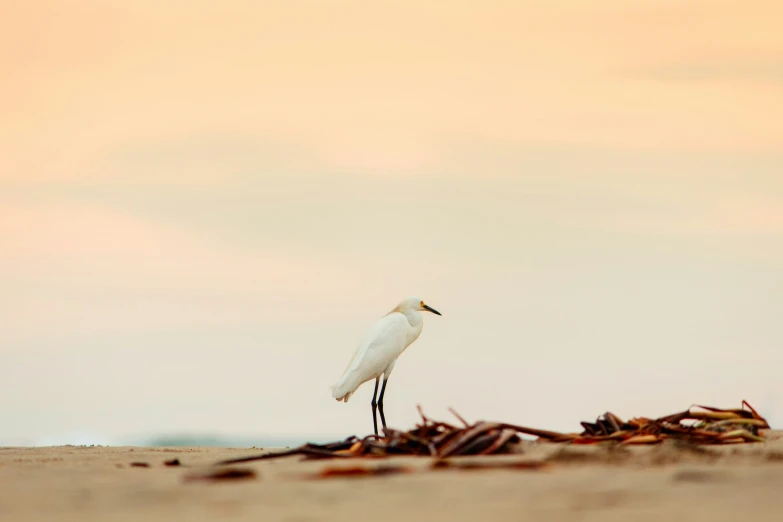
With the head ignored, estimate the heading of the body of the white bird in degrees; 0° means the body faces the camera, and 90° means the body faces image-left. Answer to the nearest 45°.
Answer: approximately 270°

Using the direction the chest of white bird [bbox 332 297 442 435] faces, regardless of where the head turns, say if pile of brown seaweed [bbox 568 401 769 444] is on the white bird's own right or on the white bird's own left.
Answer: on the white bird's own right

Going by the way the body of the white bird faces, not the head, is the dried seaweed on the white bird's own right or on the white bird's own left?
on the white bird's own right
